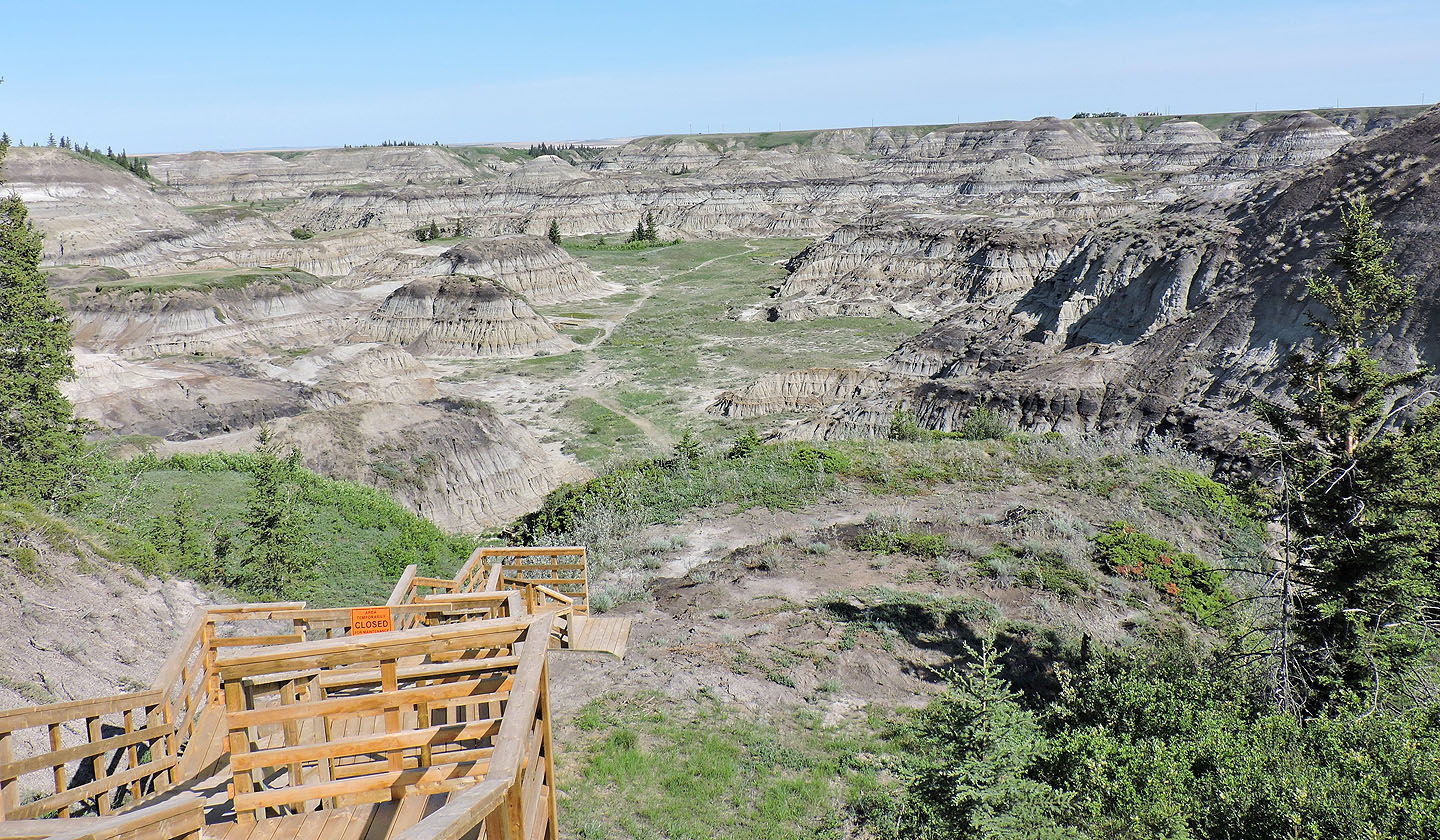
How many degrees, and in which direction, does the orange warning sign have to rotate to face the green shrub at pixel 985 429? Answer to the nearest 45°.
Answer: approximately 135° to its left

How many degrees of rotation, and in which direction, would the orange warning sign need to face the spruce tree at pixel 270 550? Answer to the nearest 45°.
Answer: approximately 180°

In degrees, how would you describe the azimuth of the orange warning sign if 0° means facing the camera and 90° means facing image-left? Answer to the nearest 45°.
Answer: approximately 0°

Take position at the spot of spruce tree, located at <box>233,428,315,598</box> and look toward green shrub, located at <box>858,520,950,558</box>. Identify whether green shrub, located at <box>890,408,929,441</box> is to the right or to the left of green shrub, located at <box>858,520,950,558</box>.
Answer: left

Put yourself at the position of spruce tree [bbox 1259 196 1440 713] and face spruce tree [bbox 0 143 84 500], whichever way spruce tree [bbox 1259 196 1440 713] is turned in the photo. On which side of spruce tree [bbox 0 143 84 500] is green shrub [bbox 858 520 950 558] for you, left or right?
right

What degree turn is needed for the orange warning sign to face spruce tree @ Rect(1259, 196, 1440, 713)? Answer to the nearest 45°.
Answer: approximately 90° to its left

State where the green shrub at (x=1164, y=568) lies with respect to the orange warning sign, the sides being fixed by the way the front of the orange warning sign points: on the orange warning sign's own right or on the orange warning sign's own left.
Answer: on the orange warning sign's own left

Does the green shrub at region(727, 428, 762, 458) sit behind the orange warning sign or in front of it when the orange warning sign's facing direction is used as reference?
behind

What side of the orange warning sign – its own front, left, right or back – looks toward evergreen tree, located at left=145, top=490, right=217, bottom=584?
back
